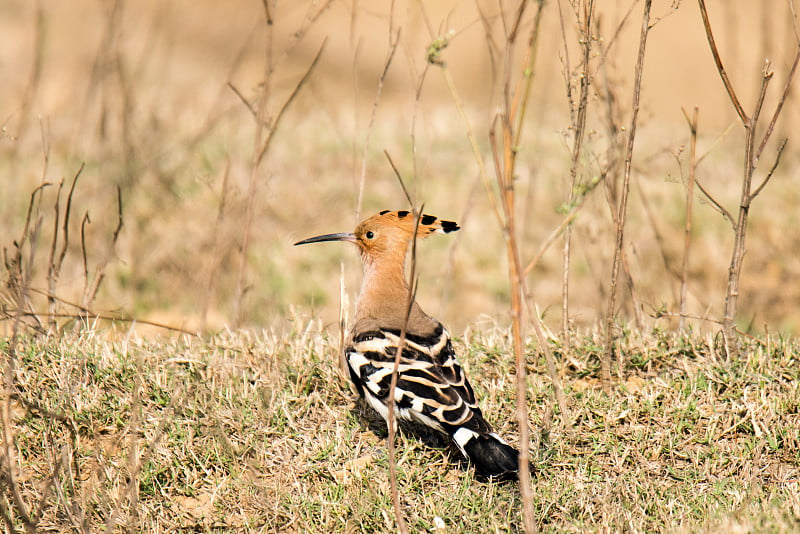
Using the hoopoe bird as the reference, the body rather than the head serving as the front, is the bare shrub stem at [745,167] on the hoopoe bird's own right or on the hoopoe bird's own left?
on the hoopoe bird's own right

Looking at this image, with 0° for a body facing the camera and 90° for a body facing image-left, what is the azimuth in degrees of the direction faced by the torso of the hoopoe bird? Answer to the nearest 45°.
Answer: approximately 135°

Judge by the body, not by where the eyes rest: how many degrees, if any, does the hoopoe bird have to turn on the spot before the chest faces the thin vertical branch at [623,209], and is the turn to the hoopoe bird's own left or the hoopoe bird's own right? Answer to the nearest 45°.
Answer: approximately 90° to the hoopoe bird's own right
